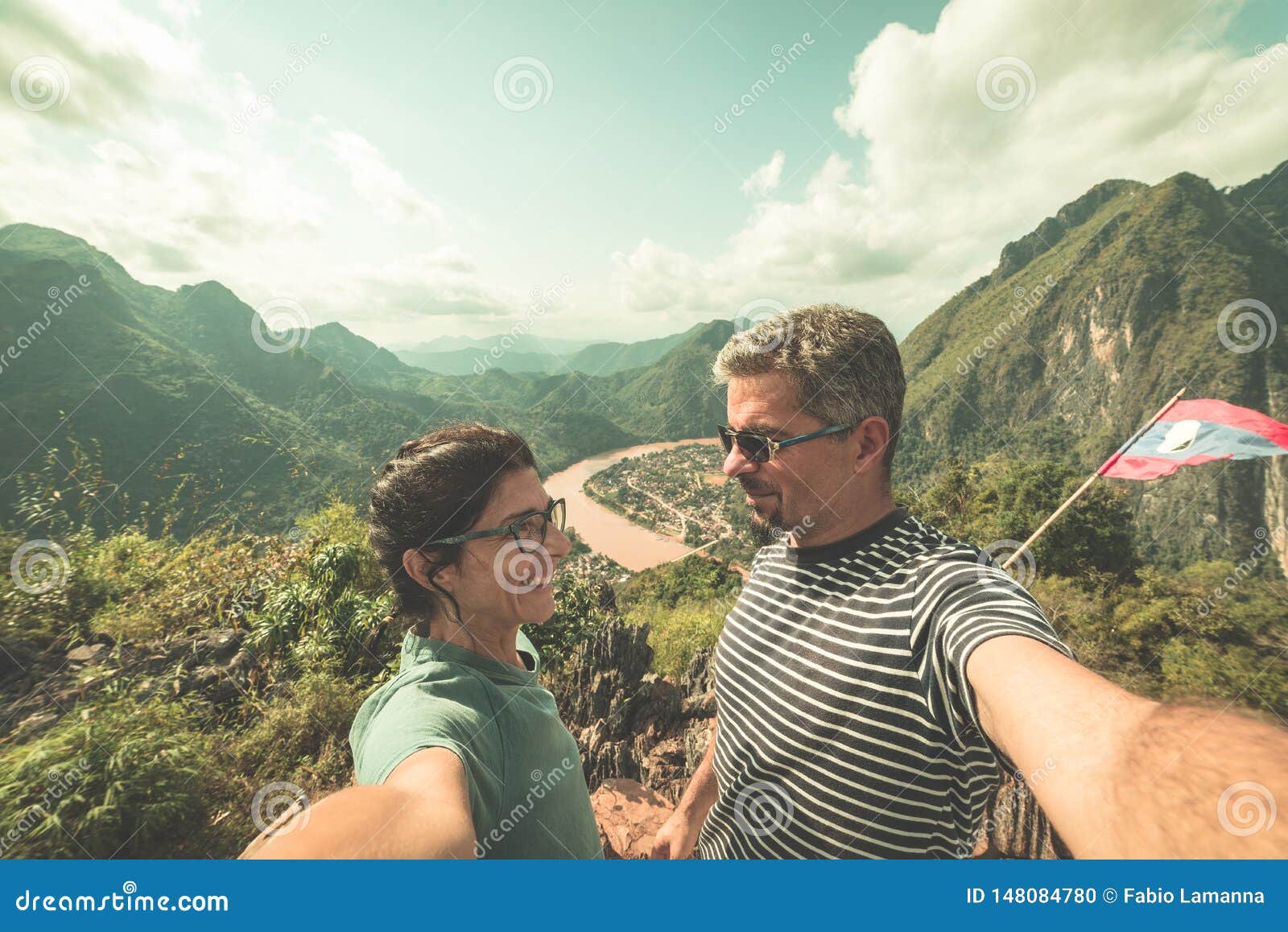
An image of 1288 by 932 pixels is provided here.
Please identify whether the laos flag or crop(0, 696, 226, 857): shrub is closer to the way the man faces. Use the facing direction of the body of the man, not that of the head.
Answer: the shrub

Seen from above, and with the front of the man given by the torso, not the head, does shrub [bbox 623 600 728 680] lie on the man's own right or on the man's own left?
on the man's own right

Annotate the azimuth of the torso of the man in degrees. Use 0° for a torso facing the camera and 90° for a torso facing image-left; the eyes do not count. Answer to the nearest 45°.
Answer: approximately 45°
